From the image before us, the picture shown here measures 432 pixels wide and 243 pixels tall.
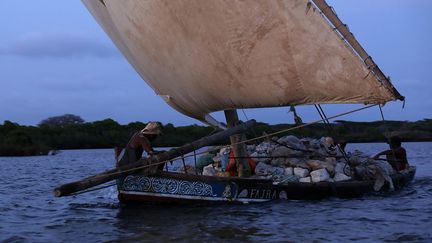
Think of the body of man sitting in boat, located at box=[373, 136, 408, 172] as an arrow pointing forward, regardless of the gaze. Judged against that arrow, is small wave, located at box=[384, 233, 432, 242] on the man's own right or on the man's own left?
on the man's own left

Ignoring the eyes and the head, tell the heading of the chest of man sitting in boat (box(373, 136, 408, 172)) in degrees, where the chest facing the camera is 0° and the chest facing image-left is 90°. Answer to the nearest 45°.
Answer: approximately 90°

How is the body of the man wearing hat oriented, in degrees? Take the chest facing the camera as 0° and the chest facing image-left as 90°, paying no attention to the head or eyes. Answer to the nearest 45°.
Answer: approximately 270°

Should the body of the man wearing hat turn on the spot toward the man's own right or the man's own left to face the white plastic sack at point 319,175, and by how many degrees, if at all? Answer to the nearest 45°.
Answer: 0° — they already face it

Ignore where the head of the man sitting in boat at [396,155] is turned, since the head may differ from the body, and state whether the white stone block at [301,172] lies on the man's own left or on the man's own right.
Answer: on the man's own left

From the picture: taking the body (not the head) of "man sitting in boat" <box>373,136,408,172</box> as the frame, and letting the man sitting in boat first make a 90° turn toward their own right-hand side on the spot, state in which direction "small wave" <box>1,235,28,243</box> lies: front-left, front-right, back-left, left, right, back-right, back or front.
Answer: back-left

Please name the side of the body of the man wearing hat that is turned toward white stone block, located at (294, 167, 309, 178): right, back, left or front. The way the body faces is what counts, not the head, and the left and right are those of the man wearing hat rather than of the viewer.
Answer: front

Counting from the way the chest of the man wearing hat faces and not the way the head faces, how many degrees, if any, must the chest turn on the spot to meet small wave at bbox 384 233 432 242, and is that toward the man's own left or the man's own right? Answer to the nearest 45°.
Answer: approximately 45° to the man's own right
